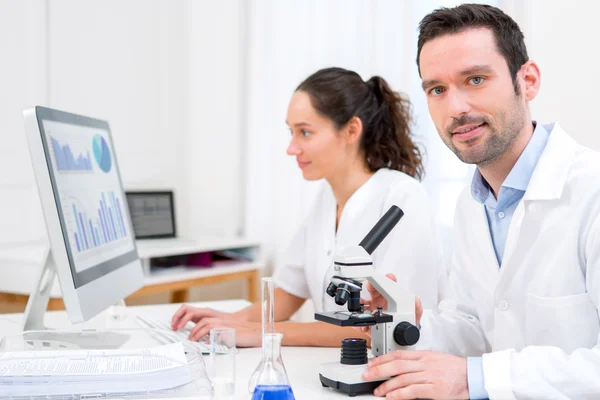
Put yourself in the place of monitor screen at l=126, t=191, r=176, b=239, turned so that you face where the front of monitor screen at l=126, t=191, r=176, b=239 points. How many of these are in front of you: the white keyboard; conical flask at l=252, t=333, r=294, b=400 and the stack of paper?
3

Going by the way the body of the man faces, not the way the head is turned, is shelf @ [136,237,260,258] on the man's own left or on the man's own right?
on the man's own right

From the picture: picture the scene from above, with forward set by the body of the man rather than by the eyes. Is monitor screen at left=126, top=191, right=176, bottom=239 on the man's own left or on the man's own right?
on the man's own right

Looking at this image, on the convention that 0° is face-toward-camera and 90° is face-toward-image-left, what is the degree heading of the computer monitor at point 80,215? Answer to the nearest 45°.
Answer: approximately 315°

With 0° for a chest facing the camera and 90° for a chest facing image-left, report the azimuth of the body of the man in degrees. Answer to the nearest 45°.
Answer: approximately 45°

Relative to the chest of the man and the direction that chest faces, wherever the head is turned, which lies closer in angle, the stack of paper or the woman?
the stack of paper

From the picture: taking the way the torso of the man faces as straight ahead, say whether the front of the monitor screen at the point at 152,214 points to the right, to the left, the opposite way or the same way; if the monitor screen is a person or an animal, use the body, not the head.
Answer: to the left

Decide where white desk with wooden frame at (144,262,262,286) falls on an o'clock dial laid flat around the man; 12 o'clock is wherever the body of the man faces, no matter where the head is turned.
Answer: The white desk with wooden frame is roughly at 3 o'clock from the man.
